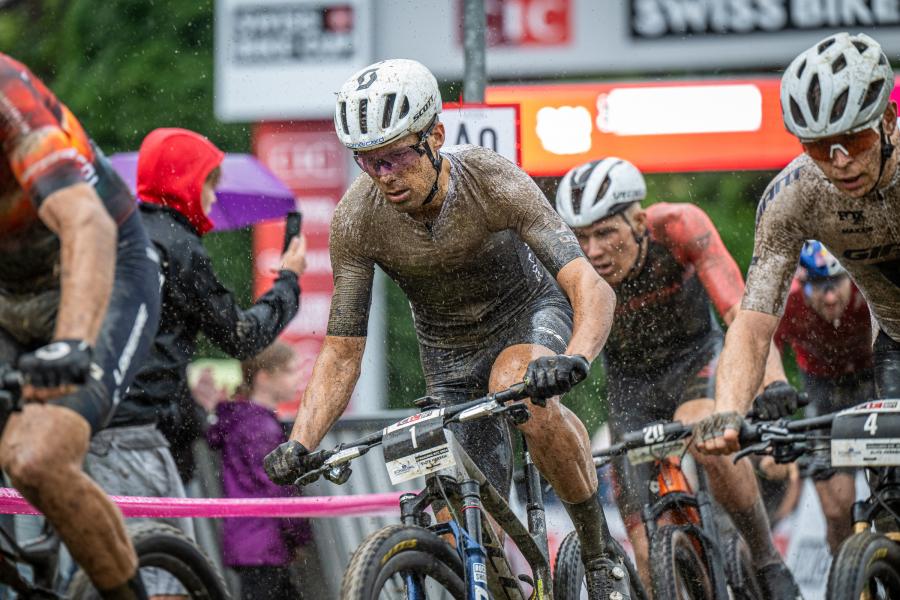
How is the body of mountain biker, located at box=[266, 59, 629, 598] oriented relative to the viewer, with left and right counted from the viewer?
facing the viewer and to the left of the viewer

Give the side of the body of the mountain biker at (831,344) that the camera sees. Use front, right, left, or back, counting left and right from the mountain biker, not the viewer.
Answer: front

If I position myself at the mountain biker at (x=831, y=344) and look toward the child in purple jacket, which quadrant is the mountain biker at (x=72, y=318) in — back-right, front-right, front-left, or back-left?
front-left

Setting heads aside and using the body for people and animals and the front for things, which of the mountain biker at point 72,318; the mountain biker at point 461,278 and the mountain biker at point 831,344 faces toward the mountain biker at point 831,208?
the mountain biker at point 831,344

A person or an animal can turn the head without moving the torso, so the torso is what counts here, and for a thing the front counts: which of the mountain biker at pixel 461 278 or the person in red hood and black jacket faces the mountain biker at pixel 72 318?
the mountain biker at pixel 461 278

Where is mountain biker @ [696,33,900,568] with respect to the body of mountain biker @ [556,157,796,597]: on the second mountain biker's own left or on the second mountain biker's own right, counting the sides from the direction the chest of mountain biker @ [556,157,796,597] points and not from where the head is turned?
on the second mountain biker's own left

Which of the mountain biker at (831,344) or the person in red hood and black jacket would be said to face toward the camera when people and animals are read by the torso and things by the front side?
the mountain biker

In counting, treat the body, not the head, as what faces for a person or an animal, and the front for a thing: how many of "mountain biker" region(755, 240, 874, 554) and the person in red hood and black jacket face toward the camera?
1

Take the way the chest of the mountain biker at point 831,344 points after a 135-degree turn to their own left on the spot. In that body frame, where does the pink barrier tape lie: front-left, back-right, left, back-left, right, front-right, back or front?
back

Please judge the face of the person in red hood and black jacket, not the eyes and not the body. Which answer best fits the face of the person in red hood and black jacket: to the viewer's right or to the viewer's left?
to the viewer's right

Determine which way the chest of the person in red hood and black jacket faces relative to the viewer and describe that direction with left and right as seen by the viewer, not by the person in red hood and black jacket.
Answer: facing to the right of the viewer

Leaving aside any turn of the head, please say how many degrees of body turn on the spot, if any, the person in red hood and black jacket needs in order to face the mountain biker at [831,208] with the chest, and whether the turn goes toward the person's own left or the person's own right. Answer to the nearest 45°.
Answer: approximately 45° to the person's own right

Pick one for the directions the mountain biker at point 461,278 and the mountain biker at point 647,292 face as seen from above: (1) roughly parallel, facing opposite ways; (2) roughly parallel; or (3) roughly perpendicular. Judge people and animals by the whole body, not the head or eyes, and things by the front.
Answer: roughly parallel

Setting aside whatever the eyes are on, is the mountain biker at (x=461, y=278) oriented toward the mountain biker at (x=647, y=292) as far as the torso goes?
no
